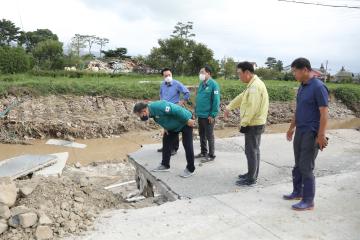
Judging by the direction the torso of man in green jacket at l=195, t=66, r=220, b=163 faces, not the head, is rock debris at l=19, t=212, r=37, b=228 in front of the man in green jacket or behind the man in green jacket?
in front

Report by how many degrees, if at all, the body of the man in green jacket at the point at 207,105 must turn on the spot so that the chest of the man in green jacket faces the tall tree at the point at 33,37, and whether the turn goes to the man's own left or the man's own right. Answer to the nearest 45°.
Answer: approximately 90° to the man's own right

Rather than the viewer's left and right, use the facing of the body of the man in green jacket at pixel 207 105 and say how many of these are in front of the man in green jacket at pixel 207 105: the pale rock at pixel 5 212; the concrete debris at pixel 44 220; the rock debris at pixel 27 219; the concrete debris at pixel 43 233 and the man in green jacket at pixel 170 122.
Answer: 5

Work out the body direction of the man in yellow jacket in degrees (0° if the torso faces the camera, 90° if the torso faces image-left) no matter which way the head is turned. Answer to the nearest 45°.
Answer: approximately 90°

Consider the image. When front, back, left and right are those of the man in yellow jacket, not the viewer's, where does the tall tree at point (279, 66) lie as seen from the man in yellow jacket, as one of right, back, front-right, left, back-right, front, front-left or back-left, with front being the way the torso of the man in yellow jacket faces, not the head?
right

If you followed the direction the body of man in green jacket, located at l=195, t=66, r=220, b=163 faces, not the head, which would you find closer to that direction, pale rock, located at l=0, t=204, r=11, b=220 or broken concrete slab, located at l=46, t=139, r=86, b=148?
the pale rock

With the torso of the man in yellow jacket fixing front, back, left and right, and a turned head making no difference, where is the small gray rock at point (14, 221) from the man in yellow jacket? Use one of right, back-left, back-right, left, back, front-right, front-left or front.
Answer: front-left

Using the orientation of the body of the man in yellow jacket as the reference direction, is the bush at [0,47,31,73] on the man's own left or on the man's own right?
on the man's own right

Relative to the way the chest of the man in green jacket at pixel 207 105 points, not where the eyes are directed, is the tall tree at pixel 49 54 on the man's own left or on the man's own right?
on the man's own right

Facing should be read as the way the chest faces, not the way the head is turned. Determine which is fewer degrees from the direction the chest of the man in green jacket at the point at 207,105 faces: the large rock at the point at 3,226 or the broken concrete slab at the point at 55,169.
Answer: the large rock

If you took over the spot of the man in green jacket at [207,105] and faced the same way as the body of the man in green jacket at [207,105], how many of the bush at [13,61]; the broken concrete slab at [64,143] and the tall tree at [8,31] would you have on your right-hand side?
3

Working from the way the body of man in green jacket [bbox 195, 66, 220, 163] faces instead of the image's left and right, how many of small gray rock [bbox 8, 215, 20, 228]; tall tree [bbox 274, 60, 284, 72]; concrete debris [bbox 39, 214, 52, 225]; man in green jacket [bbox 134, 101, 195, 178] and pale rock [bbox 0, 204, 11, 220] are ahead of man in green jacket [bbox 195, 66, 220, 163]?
4

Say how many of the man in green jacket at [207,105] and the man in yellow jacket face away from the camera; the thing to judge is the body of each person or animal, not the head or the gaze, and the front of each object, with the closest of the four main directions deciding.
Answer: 0

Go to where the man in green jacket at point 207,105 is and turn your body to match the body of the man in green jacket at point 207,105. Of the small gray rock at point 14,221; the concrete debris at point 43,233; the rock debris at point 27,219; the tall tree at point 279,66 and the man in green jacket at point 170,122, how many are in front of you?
4

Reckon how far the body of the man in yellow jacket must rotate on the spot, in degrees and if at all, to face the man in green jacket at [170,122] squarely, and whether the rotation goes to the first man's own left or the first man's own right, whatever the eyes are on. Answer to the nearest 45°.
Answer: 0° — they already face them

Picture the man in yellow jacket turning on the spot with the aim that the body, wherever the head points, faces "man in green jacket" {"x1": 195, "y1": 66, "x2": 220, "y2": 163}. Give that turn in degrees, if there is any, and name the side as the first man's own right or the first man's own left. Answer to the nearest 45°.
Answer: approximately 45° to the first man's own right

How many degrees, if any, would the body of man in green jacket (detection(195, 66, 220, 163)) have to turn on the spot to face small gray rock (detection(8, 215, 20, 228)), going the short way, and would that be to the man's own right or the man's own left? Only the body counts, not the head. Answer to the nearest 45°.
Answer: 0° — they already face it

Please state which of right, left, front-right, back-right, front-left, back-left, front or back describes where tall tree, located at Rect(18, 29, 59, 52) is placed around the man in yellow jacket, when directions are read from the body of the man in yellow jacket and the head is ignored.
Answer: front-right

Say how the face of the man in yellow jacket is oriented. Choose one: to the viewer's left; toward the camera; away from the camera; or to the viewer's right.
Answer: to the viewer's left

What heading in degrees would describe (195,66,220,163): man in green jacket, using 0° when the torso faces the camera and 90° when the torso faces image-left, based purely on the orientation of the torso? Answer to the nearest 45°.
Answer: approximately 45°
